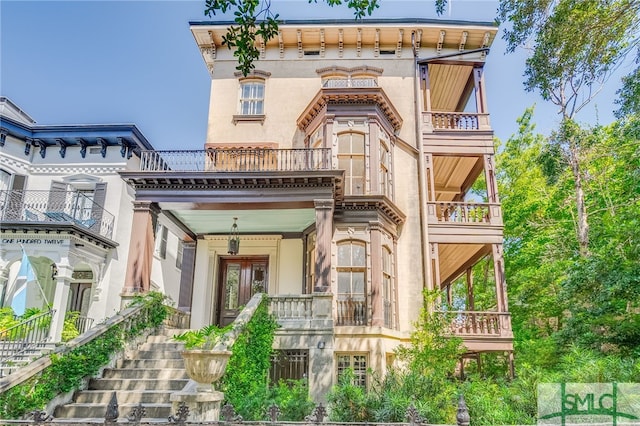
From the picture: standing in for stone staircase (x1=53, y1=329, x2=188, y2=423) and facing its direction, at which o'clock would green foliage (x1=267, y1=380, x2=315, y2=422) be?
The green foliage is roughly at 10 o'clock from the stone staircase.

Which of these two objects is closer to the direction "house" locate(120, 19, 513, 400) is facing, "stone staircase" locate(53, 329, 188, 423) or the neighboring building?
the stone staircase

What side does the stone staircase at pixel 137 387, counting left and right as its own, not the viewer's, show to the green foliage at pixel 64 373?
right

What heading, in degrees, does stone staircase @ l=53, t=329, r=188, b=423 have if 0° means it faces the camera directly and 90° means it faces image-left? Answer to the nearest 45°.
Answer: approximately 0°

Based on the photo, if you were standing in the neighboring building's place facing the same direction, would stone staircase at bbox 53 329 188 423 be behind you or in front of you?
in front

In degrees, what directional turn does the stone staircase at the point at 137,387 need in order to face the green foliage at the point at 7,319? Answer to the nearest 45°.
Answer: approximately 135° to its right
